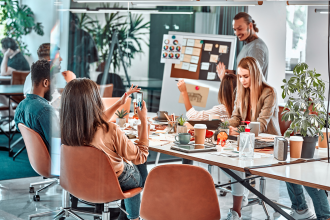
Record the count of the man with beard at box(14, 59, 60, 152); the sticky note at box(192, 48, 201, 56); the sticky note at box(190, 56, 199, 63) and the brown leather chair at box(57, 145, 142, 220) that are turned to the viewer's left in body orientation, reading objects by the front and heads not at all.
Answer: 0

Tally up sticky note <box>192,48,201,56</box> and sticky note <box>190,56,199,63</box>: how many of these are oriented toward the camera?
2

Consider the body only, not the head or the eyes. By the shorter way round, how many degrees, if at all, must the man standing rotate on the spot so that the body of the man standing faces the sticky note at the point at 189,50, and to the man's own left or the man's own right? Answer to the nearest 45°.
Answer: approximately 90° to the man's own right

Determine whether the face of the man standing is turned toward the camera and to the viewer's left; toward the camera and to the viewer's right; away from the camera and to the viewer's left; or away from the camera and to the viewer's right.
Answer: toward the camera and to the viewer's left

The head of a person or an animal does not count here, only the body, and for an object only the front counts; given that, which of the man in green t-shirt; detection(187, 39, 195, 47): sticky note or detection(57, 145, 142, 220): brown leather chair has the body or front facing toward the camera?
the sticky note

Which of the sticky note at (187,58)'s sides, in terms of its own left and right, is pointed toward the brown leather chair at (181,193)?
front

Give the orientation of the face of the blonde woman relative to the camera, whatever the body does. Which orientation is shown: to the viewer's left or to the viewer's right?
to the viewer's left

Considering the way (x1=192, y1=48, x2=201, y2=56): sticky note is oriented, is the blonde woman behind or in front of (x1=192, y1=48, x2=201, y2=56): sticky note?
in front

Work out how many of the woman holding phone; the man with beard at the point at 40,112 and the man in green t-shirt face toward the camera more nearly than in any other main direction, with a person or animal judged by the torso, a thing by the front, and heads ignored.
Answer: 0

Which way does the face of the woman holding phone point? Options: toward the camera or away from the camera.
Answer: away from the camera

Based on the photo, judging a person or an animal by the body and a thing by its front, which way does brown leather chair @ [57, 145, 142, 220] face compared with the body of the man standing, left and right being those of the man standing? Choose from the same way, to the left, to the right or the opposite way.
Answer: the opposite way

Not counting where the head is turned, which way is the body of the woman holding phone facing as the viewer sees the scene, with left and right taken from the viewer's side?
facing away from the viewer and to the right of the viewer

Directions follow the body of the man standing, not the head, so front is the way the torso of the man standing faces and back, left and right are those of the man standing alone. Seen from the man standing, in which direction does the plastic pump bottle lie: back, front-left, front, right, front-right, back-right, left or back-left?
front-left
